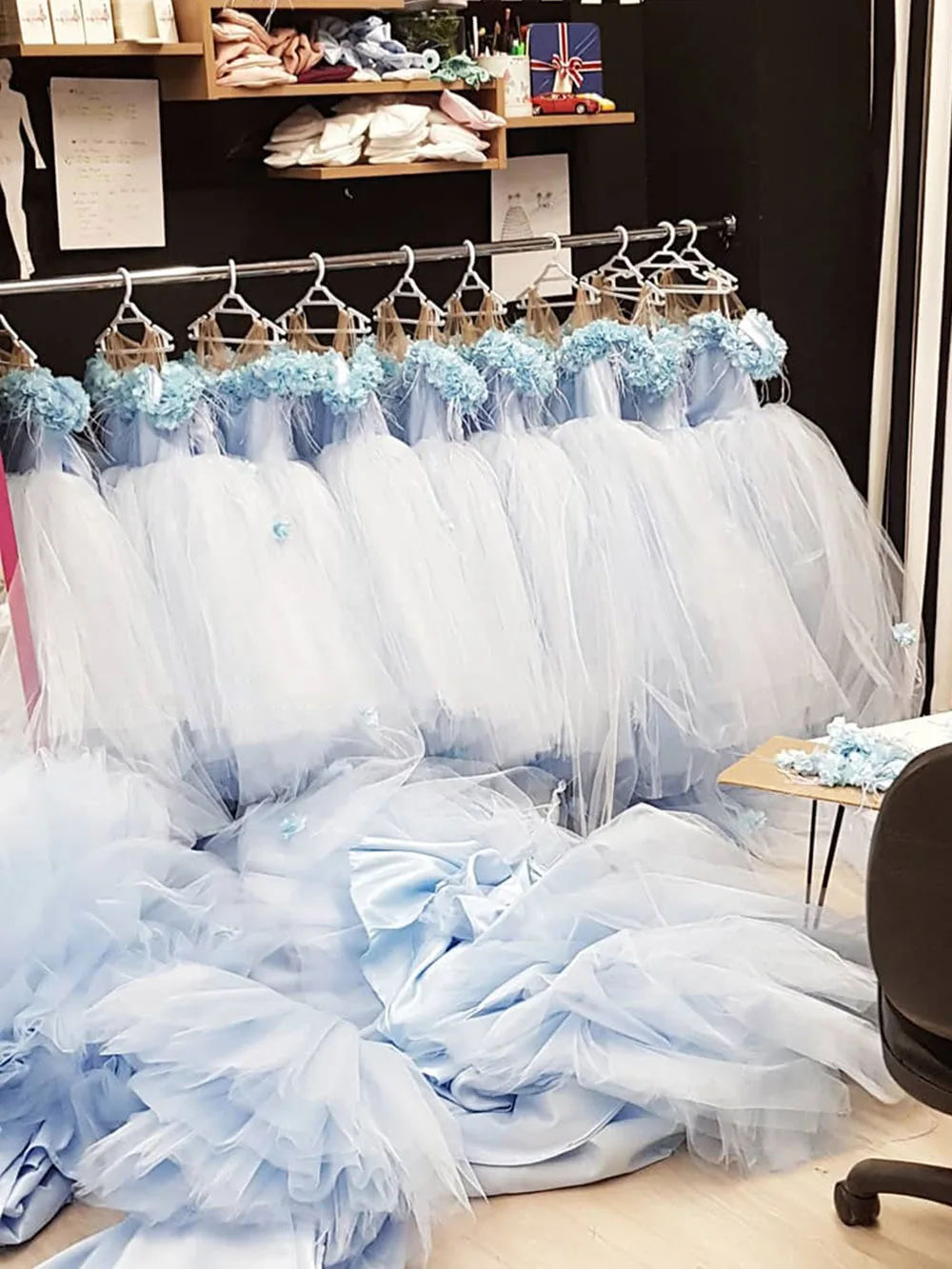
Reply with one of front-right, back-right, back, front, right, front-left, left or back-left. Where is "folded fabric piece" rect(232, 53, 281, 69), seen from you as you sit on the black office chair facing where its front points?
front-left

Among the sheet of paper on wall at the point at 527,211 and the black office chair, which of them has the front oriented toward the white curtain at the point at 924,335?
the black office chair

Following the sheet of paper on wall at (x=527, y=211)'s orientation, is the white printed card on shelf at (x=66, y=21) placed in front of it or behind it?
in front

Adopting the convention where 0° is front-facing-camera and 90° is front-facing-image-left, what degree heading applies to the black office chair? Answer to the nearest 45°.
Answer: approximately 180°

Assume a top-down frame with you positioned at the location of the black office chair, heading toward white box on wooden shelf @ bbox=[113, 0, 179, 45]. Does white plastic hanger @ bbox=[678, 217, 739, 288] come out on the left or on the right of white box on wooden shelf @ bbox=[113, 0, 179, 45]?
right

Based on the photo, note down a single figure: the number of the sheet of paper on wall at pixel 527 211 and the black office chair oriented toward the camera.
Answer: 1

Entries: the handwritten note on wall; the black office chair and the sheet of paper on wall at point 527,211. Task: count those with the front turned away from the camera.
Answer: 1

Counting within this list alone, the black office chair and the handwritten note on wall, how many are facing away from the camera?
1

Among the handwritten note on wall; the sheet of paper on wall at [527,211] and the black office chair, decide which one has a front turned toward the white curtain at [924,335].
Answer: the black office chair

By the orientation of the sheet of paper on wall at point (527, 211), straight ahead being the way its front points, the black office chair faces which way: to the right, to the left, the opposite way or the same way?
the opposite way
